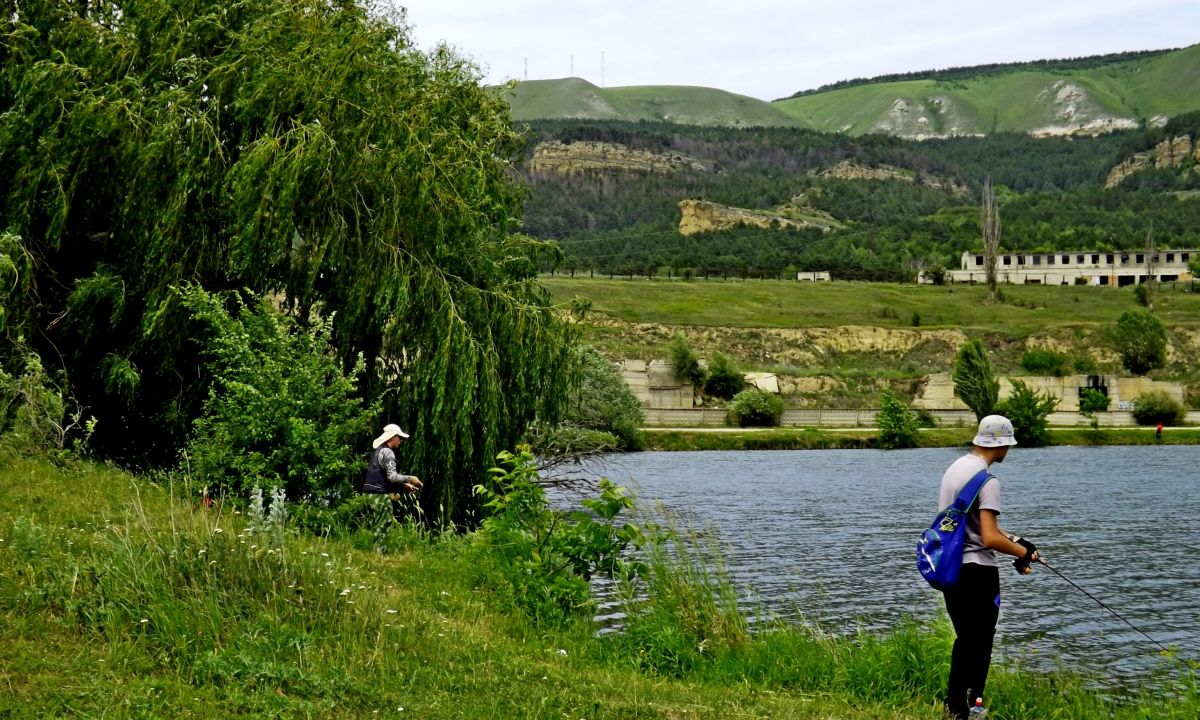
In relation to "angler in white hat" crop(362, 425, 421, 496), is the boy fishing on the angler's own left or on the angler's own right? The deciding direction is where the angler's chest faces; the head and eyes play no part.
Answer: on the angler's own right

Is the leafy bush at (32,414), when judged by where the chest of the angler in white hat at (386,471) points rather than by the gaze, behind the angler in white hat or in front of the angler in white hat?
behind

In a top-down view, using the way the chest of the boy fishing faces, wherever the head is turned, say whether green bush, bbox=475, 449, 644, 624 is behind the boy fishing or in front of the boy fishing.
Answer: behind

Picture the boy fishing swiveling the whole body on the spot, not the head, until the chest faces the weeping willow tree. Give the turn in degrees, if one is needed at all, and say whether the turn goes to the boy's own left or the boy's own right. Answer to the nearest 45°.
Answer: approximately 135° to the boy's own left

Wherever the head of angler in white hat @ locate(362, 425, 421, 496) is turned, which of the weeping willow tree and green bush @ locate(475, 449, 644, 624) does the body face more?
the green bush

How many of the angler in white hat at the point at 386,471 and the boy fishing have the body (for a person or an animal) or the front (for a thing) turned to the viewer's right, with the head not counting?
2

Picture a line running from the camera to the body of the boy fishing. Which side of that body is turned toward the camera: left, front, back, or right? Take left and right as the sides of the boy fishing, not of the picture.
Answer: right

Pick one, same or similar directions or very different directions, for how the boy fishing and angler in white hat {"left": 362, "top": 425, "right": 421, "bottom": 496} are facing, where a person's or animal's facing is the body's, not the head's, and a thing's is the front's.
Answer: same or similar directions

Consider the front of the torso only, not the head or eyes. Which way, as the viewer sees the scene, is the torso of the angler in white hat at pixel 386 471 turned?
to the viewer's right
